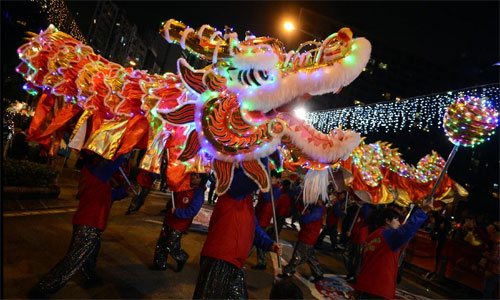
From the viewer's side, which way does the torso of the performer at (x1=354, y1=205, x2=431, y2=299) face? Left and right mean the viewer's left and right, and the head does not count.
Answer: facing away from the viewer and to the right of the viewer

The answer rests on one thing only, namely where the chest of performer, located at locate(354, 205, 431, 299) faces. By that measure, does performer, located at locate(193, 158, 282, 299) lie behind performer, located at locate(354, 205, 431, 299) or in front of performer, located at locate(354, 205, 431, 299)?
behind

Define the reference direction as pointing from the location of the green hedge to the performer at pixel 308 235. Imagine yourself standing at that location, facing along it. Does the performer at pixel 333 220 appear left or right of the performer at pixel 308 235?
left

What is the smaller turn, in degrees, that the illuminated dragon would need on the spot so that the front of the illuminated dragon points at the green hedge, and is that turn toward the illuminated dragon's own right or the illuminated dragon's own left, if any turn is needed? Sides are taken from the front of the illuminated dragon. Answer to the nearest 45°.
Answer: approximately 135° to the illuminated dragon's own left

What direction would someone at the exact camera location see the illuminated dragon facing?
facing to the right of the viewer
